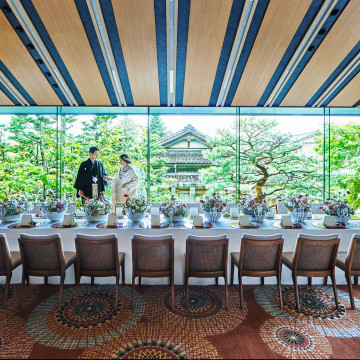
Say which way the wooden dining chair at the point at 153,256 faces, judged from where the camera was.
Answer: facing away from the viewer

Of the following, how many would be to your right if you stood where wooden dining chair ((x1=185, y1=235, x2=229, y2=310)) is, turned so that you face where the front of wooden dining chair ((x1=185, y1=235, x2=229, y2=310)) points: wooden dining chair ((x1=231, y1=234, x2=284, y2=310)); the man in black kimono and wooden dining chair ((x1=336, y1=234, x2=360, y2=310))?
2

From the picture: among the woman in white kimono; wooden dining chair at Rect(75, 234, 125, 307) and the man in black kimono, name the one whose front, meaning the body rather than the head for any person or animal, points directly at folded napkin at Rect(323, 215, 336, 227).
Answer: the man in black kimono

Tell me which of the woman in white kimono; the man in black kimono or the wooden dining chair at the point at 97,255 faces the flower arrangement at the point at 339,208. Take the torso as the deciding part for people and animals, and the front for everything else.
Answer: the man in black kimono

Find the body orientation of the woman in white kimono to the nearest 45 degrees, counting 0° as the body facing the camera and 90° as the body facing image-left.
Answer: approximately 45°

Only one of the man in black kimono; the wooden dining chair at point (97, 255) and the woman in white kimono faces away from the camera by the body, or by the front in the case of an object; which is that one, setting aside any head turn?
the wooden dining chair

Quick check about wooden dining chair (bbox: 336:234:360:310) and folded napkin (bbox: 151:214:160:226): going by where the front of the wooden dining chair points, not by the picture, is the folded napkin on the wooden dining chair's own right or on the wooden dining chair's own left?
on the wooden dining chair's own left

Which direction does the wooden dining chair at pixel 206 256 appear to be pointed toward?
away from the camera

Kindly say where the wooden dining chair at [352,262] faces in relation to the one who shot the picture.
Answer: facing away from the viewer and to the left of the viewer

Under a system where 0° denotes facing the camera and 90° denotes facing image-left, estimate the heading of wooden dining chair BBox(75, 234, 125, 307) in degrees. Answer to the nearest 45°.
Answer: approximately 180°

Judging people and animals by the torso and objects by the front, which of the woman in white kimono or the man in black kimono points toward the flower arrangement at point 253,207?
the man in black kimono

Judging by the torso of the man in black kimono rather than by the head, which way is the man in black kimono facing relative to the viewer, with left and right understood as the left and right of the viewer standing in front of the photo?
facing the viewer and to the right of the viewer

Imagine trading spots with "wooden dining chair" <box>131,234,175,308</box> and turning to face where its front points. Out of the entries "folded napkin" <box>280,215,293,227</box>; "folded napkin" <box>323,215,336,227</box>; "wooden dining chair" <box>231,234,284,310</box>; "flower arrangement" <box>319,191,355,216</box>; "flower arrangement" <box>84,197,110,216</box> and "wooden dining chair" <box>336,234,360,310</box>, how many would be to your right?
5

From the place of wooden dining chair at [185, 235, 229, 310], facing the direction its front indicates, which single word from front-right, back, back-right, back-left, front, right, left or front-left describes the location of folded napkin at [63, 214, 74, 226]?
left

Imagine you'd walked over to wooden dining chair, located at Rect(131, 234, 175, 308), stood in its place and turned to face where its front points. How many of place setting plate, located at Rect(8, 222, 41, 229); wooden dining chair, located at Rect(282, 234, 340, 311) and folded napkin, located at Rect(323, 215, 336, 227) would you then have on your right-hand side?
2

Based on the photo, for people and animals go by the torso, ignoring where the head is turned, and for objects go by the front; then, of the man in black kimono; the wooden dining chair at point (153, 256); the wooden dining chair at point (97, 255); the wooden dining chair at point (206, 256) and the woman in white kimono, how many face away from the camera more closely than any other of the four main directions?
3

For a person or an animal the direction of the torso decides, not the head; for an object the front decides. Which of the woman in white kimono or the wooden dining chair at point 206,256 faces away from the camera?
the wooden dining chair

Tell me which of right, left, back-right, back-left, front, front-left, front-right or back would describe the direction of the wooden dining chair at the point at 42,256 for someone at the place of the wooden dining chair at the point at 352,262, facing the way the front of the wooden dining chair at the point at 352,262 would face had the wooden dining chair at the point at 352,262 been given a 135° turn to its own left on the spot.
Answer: front-right

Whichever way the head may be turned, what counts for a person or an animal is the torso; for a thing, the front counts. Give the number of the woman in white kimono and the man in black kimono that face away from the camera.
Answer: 0

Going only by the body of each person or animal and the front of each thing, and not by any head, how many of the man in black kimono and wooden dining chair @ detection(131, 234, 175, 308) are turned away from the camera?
1
